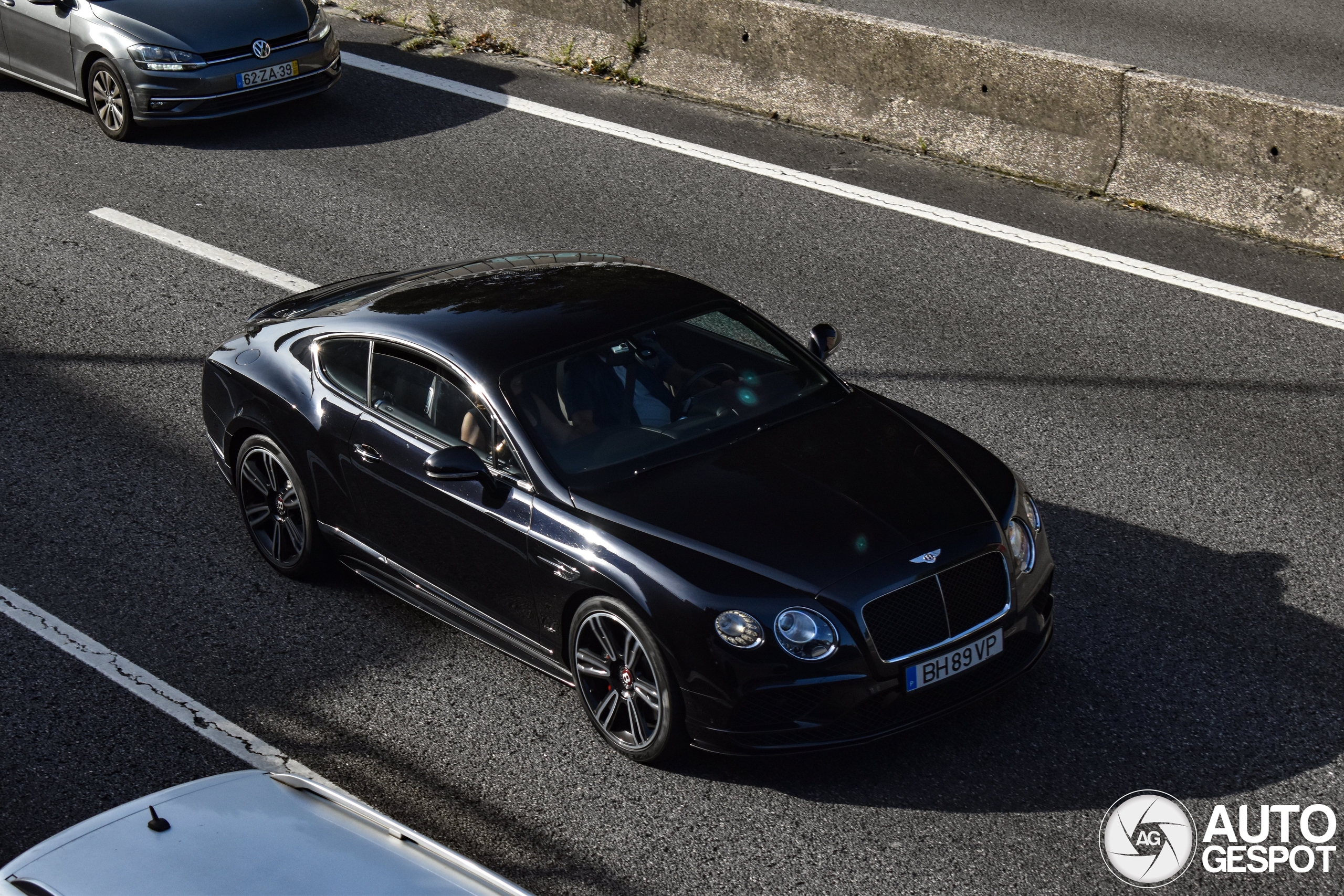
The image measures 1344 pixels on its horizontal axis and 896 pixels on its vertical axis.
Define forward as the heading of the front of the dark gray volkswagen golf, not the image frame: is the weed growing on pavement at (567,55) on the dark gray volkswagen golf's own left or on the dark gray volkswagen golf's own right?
on the dark gray volkswagen golf's own left

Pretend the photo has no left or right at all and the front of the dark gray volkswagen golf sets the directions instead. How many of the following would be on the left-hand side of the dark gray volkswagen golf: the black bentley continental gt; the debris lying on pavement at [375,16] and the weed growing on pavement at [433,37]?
2

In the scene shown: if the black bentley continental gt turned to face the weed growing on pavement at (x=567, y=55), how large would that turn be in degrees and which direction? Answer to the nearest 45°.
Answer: approximately 135° to its left

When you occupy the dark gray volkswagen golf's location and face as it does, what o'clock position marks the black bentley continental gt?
The black bentley continental gt is roughly at 1 o'clock from the dark gray volkswagen golf.

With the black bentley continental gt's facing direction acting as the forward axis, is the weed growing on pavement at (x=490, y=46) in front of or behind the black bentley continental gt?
behind

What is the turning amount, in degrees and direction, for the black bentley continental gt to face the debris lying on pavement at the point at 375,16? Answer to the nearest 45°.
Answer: approximately 135° to its left

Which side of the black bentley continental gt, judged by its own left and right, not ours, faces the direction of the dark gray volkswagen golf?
back

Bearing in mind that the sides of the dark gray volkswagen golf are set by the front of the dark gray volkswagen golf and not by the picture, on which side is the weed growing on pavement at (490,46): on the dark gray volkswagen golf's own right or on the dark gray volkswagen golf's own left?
on the dark gray volkswagen golf's own left
